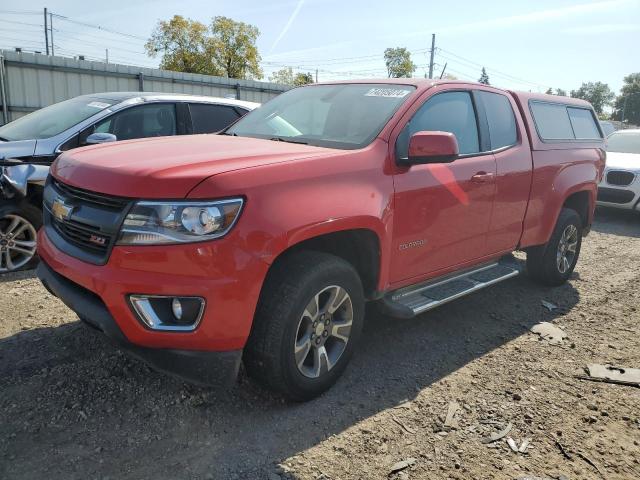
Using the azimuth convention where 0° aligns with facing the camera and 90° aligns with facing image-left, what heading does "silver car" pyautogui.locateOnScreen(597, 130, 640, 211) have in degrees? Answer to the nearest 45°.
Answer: approximately 45°

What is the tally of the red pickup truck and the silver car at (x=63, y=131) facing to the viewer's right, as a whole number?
0

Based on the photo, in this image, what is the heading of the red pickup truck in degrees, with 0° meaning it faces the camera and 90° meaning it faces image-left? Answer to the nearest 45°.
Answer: approximately 45°

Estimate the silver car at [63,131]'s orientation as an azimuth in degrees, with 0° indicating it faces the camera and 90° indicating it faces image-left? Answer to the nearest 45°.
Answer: approximately 45°

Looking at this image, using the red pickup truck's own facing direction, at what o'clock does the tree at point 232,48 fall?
The tree is roughly at 4 o'clock from the red pickup truck.

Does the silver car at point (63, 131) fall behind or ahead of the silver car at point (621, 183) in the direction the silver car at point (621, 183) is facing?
ahead

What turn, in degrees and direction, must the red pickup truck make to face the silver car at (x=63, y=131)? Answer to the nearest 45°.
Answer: approximately 90° to its right

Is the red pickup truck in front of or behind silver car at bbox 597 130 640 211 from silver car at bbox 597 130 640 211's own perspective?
in front

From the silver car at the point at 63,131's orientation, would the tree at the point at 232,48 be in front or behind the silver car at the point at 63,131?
behind
